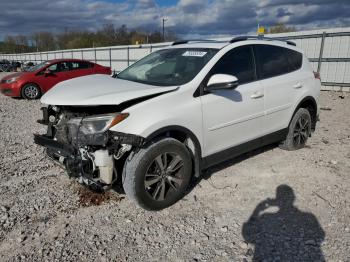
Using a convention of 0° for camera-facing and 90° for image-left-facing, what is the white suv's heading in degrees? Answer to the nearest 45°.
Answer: approximately 45°

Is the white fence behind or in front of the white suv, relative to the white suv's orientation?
behind

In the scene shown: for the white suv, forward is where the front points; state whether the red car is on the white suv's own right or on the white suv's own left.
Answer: on the white suv's own right
